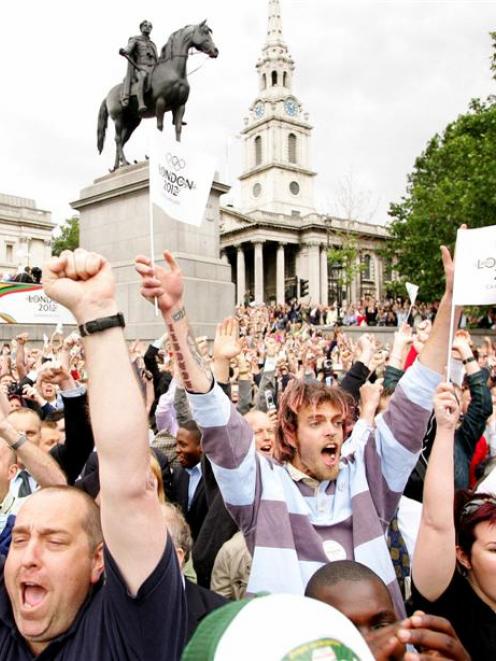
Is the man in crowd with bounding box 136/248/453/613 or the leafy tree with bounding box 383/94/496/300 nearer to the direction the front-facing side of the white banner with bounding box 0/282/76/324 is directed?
the man in crowd

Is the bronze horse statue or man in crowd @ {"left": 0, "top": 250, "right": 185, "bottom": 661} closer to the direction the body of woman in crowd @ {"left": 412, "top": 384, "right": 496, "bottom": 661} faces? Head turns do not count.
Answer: the man in crowd

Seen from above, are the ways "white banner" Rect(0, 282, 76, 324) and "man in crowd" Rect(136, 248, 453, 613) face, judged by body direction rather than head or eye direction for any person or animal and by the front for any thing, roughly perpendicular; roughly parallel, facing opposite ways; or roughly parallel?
roughly parallel

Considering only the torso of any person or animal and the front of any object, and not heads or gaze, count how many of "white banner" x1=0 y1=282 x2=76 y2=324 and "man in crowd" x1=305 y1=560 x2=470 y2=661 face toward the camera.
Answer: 2

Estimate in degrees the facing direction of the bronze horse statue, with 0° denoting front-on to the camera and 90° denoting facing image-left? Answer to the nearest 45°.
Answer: approximately 315°

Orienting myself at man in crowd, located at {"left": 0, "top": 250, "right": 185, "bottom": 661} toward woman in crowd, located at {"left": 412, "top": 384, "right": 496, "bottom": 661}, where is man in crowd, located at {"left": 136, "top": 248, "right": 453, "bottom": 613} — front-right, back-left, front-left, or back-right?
front-left

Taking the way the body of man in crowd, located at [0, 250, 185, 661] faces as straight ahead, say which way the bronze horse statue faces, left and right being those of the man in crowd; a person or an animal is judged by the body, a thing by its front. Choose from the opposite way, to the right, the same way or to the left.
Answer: to the left

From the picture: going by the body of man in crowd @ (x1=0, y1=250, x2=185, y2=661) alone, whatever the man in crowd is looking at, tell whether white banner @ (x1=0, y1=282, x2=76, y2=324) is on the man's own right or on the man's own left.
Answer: on the man's own right

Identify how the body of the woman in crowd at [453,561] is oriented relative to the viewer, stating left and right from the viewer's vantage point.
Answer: facing the viewer and to the right of the viewer

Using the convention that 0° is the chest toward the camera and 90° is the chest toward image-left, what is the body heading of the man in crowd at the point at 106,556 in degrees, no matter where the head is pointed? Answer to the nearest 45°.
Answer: approximately 45°

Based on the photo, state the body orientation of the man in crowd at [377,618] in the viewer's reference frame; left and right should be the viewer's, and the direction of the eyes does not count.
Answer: facing the viewer
